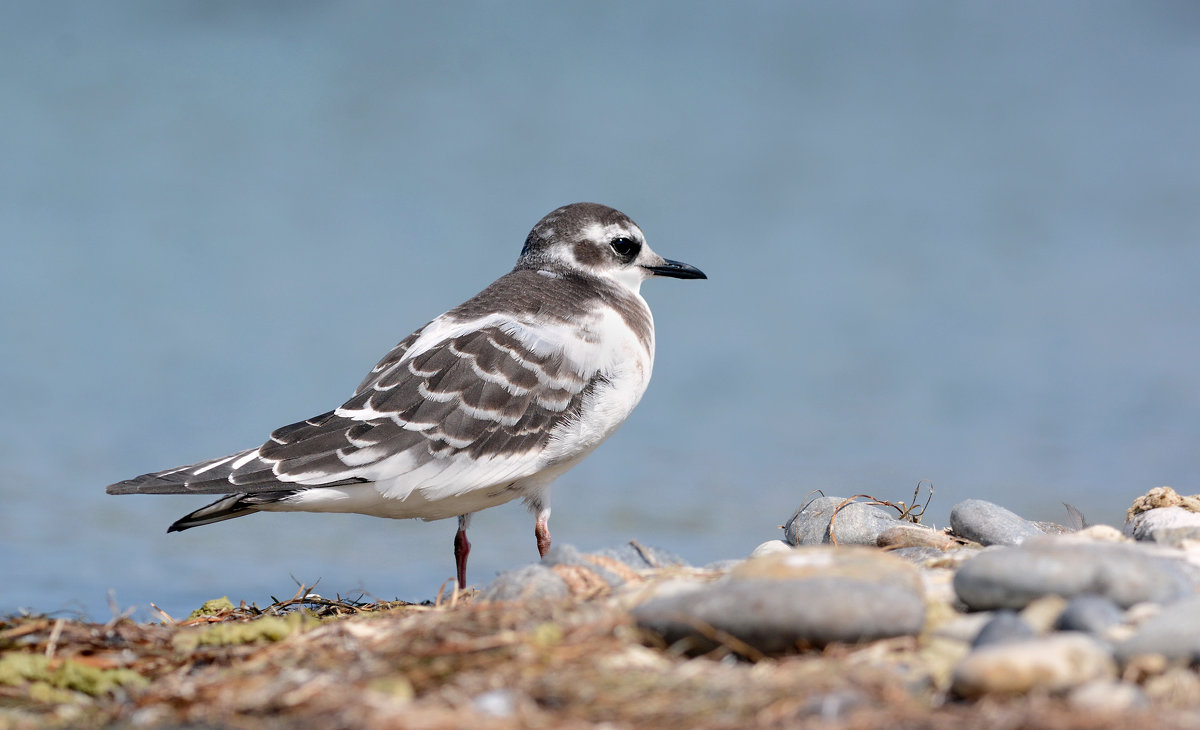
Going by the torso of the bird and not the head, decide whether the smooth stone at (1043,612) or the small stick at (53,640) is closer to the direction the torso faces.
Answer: the smooth stone

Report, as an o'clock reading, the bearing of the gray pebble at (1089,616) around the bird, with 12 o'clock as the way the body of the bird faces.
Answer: The gray pebble is roughly at 2 o'clock from the bird.

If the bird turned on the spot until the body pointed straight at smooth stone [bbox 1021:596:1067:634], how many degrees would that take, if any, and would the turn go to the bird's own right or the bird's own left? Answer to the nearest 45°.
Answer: approximately 45° to the bird's own right

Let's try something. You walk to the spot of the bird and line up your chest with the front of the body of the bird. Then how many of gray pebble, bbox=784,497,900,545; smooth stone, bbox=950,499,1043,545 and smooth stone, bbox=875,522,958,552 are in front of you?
3

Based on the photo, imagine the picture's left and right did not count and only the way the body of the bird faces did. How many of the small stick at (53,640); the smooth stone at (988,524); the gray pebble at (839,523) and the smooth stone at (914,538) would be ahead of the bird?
3

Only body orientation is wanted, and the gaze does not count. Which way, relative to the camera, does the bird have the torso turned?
to the viewer's right

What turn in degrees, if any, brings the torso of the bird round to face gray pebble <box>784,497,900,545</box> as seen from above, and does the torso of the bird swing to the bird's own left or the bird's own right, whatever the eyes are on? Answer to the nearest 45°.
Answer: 0° — it already faces it

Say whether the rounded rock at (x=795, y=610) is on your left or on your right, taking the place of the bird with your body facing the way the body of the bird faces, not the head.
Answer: on your right

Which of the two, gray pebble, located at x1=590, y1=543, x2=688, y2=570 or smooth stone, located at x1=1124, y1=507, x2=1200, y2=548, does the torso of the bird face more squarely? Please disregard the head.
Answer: the smooth stone

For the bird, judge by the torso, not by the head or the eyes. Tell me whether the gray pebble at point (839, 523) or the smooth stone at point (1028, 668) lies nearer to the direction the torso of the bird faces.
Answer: the gray pebble

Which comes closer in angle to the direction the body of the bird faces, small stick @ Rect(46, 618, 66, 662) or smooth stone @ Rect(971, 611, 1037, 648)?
the smooth stone
